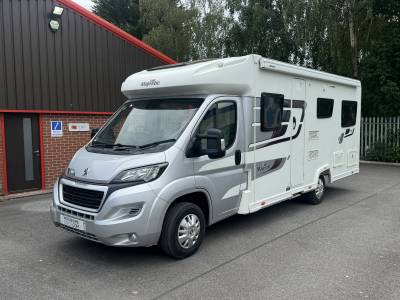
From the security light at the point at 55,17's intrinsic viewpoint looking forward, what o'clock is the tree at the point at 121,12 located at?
The tree is roughly at 8 o'clock from the security light.

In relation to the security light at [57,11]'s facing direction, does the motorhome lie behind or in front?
in front

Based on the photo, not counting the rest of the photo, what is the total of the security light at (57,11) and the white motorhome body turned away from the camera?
0

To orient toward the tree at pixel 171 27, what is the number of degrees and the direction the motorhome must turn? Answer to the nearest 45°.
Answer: approximately 135° to its right

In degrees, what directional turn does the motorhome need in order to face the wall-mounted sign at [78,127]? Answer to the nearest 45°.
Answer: approximately 90° to its right

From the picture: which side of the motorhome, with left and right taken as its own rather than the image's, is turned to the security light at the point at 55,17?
right

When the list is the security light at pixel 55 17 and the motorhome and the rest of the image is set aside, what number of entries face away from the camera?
0

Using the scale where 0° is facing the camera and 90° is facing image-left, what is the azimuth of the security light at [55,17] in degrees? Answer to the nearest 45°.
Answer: approximately 315°

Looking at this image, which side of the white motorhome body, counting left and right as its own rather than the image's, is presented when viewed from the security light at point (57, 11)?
right

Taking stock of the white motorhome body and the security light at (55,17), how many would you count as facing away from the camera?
0

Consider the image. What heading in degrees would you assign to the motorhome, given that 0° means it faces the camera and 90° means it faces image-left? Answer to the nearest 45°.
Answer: approximately 45°

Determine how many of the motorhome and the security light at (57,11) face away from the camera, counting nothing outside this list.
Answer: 0
